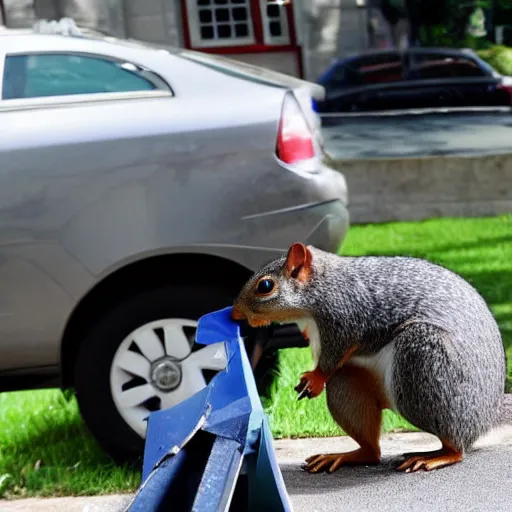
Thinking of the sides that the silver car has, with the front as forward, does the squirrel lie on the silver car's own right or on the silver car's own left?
on the silver car's own left

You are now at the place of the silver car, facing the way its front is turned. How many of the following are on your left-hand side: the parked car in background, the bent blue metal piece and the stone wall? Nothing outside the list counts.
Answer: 1

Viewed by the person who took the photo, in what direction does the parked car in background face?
facing to the left of the viewer

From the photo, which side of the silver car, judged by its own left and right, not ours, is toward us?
left

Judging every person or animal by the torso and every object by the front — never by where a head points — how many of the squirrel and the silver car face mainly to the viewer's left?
2

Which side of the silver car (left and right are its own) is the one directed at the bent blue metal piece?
left

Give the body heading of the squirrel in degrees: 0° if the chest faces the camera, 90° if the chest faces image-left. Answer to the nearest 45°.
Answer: approximately 90°

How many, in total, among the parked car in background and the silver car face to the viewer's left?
2
